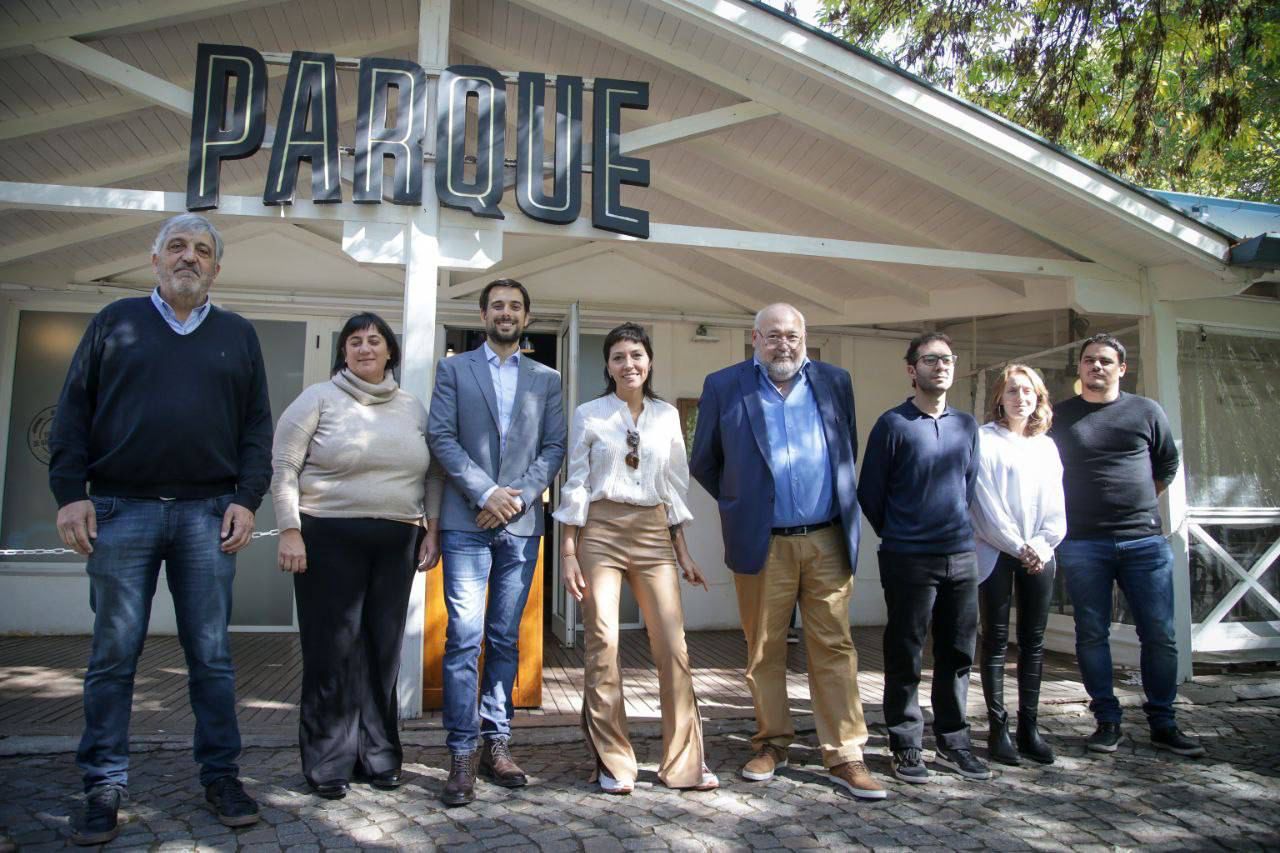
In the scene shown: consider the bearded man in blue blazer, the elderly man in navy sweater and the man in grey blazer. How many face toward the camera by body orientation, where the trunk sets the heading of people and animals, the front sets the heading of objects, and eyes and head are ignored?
3

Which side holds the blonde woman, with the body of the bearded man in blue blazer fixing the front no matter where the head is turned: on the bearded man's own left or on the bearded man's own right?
on the bearded man's own left

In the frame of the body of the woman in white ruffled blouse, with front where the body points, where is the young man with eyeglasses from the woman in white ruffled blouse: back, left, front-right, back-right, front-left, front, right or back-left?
left

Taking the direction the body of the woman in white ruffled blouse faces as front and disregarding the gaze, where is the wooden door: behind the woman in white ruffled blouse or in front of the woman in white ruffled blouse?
behind

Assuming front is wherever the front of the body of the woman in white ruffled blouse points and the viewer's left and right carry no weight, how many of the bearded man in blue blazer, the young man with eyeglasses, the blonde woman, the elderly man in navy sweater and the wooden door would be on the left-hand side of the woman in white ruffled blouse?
3

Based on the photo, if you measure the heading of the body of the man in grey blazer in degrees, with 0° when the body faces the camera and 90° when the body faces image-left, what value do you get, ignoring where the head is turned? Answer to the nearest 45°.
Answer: approximately 0°

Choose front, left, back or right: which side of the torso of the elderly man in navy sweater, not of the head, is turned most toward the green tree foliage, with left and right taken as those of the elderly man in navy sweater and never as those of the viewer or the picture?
left

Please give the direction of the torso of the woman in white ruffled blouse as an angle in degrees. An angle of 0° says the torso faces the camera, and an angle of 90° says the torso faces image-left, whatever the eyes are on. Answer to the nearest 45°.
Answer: approximately 0°
